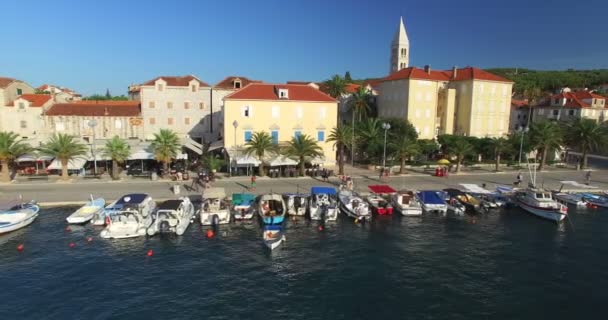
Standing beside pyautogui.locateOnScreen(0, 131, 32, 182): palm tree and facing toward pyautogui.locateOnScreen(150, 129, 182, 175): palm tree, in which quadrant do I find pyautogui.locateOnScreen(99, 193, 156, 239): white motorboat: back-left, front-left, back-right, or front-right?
front-right

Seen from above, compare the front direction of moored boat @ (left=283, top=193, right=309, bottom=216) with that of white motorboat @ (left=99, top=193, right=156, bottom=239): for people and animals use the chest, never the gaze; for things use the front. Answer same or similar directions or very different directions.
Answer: same or similar directions
